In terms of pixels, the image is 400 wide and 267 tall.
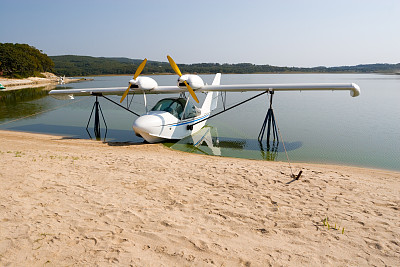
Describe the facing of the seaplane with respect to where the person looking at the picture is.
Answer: facing the viewer and to the left of the viewer
